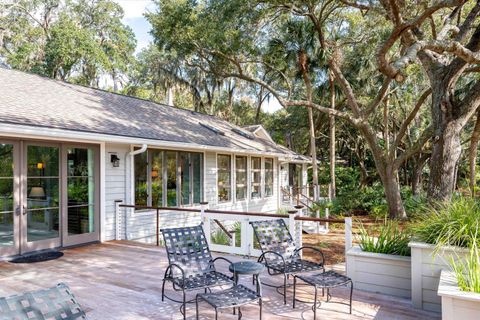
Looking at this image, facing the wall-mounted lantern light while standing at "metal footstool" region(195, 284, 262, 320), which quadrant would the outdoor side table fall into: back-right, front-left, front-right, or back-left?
front-right

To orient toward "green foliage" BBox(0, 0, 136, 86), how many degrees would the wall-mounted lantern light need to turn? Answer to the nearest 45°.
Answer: approximately 135° to its left

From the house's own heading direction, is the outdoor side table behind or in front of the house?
in front

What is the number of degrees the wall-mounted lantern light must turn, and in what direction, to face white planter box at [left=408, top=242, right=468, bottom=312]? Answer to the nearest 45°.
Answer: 0° — it already faces it

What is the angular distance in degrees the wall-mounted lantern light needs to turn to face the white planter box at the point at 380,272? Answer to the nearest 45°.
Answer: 0° — it already faces it

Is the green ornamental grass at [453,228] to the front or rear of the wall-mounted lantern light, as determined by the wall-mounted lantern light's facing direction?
to the front

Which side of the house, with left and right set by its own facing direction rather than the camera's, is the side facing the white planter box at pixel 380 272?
front

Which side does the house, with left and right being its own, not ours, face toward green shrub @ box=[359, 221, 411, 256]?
front

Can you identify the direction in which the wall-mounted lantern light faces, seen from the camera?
facing the viewer and to the right of the viewer
